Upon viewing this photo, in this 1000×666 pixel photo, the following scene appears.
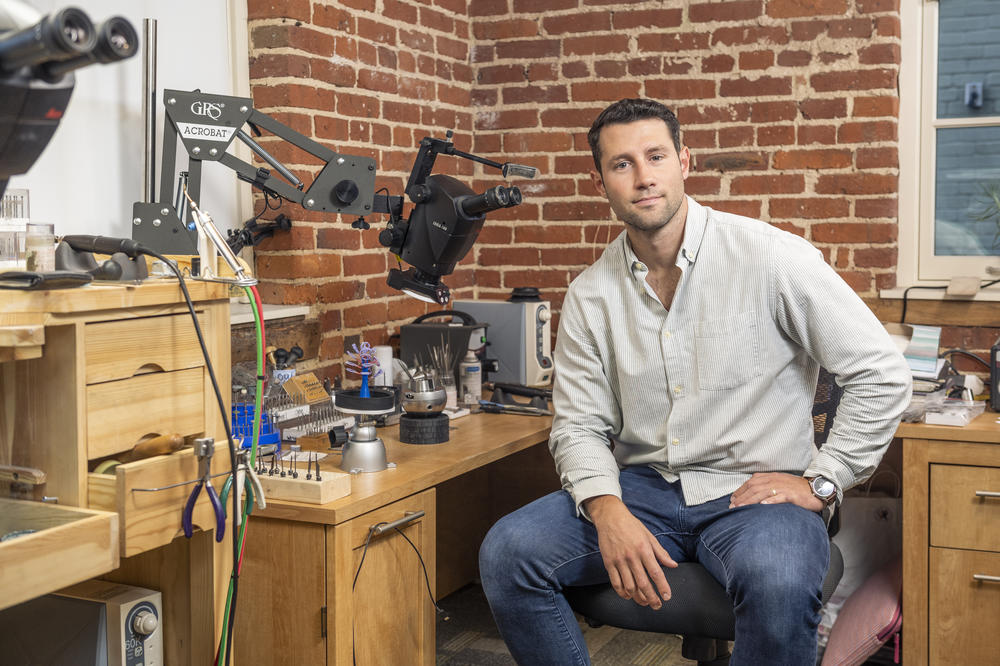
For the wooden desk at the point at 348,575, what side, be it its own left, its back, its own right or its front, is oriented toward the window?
left

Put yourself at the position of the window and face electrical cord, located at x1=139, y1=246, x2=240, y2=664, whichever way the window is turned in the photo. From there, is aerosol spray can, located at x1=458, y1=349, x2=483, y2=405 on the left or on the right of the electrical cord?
right

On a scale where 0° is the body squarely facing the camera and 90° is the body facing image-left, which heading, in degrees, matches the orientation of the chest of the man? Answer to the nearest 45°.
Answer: approximately 0°

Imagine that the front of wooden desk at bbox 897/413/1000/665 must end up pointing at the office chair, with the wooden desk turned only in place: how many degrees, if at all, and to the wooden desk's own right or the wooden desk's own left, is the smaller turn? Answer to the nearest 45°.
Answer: approximately 45° to the wooden desk's own right

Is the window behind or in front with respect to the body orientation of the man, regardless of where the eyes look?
behind

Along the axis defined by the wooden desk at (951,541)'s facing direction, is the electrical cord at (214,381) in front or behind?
in front

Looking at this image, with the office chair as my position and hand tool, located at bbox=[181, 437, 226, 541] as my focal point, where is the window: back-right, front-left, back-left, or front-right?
back-right

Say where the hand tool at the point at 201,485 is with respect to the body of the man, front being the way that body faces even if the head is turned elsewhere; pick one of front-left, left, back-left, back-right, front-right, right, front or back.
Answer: front-right

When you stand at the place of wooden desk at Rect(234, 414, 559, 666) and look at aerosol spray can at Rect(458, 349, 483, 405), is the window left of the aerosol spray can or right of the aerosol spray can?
right

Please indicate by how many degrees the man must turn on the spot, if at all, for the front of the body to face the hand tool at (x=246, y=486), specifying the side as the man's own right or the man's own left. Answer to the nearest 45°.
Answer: approximately 45° to the man's own right

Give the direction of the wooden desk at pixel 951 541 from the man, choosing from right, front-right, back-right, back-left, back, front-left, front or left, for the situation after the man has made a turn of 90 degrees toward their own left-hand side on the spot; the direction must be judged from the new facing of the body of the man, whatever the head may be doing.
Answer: front-left

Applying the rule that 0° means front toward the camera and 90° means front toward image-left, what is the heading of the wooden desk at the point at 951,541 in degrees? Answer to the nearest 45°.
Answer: approximately 0°
